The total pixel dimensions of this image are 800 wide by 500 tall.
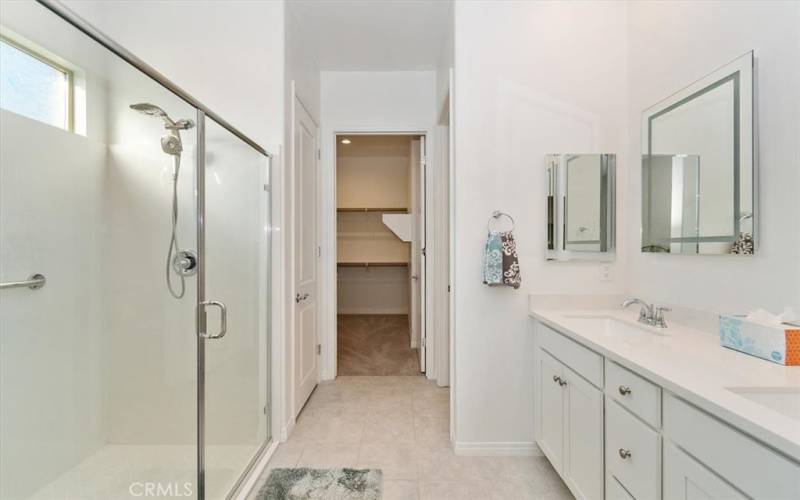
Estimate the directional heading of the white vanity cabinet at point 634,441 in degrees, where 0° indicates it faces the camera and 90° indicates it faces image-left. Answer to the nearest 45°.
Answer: approximately 45°

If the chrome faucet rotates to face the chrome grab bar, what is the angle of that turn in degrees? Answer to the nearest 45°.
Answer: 0° — it already faces it

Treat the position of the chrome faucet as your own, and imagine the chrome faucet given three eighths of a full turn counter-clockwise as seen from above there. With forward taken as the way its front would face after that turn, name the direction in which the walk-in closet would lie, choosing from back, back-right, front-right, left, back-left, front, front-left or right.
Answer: back-left

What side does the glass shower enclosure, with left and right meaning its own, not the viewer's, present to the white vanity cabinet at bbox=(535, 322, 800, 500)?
front

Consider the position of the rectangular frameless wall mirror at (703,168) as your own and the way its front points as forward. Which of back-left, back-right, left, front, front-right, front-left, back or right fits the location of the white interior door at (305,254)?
front-right

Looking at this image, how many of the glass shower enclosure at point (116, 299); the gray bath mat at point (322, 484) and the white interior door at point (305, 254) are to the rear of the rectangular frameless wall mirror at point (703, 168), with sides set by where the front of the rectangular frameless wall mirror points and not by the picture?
0

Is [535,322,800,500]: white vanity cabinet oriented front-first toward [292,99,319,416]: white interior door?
no

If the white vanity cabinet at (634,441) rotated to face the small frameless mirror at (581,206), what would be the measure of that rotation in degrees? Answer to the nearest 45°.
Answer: approximately 135° to its right

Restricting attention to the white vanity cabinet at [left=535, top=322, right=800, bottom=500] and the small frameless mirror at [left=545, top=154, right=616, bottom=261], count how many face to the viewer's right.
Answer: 0

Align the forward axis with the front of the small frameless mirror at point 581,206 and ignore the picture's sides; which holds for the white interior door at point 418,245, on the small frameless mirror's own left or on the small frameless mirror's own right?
on the small frameless mirror's own right

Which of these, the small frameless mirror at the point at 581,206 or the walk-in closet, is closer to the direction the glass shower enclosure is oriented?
the small frameless mirror

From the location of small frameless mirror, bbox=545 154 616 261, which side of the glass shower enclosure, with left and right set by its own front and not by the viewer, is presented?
front

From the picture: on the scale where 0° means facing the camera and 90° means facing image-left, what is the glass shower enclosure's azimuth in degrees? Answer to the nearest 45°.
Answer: approximately 315°

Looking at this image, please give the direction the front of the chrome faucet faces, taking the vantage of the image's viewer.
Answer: facing the viewer and to the left of the viewer

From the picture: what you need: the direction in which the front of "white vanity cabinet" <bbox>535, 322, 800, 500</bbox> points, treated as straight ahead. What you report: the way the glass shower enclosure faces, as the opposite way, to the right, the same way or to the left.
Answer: the opposite way
